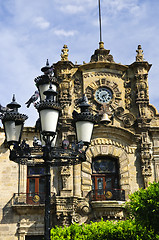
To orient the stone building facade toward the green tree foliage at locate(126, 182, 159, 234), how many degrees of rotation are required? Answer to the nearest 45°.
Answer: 0° — it already faces it

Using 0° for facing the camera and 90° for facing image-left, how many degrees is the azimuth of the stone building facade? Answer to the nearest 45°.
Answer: approximately 0°

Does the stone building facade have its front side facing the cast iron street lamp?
yes
